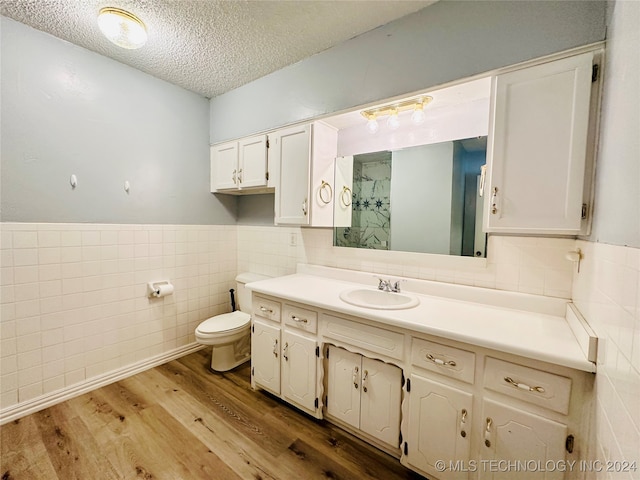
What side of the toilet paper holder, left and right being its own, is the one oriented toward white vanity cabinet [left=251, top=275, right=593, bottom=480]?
front

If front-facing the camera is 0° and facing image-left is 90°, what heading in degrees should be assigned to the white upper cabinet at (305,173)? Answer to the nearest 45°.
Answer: approximately 45°

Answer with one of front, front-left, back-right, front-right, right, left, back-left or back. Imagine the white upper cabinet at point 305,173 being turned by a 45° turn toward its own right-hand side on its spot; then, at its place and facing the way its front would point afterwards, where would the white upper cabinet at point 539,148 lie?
back-left

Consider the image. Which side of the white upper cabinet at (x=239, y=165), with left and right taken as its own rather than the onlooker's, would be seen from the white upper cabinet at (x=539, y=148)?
left

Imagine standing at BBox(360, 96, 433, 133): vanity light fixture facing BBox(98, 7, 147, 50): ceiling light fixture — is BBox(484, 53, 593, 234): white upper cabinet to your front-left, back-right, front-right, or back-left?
back-left

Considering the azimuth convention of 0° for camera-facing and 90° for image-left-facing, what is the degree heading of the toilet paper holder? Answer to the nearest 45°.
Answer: approximately 315°

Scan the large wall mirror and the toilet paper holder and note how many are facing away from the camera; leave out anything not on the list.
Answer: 0

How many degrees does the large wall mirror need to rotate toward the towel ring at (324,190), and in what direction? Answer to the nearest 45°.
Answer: approximately 45° to its right
